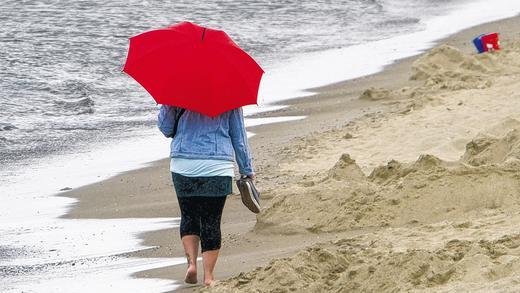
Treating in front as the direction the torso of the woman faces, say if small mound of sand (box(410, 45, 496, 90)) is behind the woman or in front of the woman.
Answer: in front

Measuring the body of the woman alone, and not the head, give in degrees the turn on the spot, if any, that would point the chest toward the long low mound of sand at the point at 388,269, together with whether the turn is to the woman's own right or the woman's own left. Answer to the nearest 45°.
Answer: approximately 135° to the woman's own right

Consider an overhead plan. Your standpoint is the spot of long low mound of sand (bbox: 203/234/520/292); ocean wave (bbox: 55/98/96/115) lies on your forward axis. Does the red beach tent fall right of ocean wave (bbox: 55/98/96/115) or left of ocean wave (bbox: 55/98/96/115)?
right

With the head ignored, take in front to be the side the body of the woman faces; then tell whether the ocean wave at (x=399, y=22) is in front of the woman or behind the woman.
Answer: in front

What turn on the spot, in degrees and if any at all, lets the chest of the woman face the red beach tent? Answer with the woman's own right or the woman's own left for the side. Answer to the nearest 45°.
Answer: approximately 45° to the woman's own right

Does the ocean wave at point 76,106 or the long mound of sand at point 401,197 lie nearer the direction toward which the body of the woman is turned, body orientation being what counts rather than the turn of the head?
the ocean wave

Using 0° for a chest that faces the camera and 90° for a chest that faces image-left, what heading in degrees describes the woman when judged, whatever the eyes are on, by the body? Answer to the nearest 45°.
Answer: approximately 180°

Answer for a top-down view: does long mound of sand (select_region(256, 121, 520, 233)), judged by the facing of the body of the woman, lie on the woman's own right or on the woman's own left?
on the woman's own right
